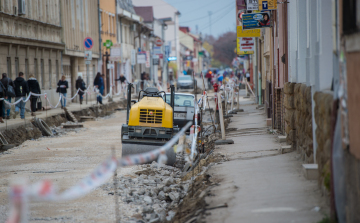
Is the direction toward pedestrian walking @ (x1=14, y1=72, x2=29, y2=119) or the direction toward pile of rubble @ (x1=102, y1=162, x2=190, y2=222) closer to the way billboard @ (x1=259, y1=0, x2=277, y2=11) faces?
the pile of rubble

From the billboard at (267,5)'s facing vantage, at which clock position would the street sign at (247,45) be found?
The street sign is roughly at 6 o'clock from the billboard.

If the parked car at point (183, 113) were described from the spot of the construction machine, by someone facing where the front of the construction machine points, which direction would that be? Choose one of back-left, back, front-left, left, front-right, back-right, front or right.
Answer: back

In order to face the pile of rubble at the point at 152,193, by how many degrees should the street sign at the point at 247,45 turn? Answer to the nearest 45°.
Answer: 0° — it already faces it

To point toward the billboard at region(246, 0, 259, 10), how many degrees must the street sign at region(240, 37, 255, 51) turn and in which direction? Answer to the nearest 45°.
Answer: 0° — it already faces it

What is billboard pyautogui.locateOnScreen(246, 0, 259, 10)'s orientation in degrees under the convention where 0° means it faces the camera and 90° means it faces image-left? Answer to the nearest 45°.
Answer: approximately 0°

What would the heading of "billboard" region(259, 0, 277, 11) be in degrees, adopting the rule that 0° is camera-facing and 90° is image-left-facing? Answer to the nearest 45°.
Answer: approximately 0°

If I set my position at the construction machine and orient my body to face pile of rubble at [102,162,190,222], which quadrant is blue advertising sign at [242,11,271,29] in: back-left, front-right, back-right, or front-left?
back-left

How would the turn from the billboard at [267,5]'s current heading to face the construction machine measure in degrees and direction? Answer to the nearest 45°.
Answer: approximately 45° to its right
